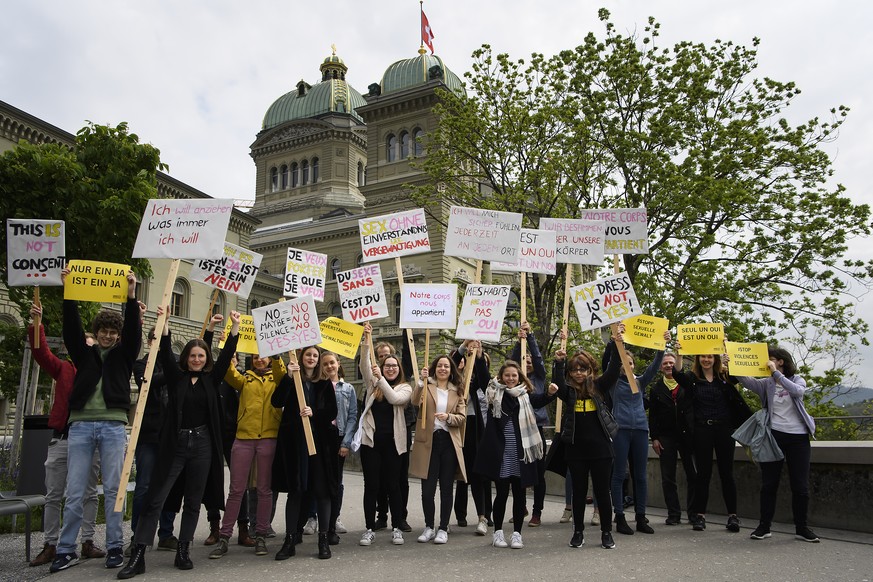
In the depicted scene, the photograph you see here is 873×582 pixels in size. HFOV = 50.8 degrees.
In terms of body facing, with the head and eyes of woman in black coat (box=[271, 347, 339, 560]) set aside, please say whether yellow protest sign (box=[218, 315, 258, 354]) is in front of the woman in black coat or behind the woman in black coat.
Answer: behind

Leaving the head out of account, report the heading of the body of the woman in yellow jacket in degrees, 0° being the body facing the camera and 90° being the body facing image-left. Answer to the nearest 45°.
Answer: approximately 0°

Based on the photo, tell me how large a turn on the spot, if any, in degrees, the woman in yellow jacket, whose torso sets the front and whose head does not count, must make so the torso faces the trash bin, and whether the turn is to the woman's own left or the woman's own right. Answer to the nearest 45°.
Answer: approximately 135° to the woman's own right

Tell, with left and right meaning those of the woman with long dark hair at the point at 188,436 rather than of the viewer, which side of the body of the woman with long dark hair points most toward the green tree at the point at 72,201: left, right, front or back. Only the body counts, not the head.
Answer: back
